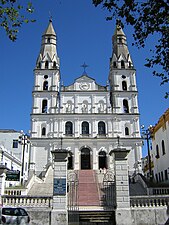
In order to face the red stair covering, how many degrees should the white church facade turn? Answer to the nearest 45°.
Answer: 0° — it already faces it

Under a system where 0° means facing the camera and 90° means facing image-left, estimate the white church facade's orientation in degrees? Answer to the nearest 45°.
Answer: approximately 0°

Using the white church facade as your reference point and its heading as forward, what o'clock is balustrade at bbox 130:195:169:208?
The balustrade is roughly at 12 o'clock from the white church facade.

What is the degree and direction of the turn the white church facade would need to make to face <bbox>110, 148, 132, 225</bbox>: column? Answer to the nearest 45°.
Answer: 0° — it already faces it

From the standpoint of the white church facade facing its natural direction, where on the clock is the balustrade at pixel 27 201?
The balustrade is roughly at 12 o'clock from the white church facade.

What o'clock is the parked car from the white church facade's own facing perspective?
The parked car is roughly at 12 o'clock from the white church facade.
